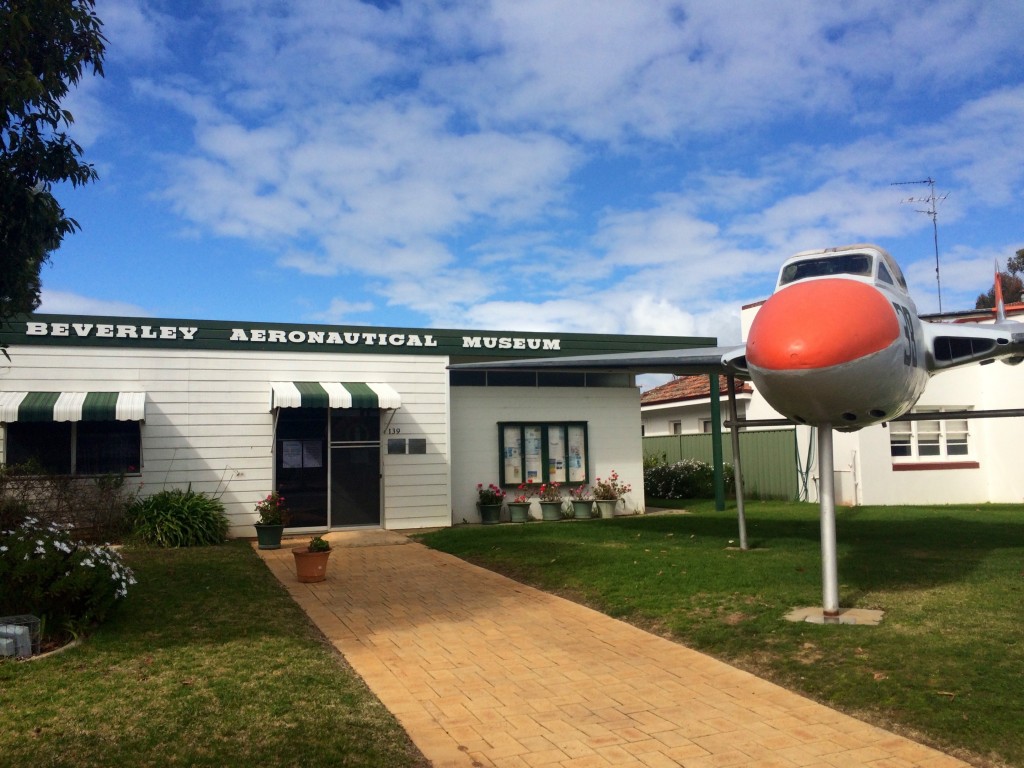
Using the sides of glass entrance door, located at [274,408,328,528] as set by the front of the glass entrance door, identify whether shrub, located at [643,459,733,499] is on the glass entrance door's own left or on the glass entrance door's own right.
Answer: on the glass entrance door's own left

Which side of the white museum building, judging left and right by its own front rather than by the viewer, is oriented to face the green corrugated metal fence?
left

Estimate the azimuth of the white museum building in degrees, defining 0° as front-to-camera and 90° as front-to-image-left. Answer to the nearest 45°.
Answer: approximately 0°

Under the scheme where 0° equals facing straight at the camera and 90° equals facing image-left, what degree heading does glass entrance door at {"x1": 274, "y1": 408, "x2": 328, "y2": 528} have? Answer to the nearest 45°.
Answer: approximately 0°

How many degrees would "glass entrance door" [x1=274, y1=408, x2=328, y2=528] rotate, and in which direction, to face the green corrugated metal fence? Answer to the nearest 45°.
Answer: approximately 90° to its left
